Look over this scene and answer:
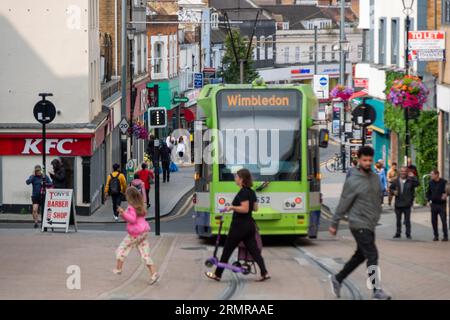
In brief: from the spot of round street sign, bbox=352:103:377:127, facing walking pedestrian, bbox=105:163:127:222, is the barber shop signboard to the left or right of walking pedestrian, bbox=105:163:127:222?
left

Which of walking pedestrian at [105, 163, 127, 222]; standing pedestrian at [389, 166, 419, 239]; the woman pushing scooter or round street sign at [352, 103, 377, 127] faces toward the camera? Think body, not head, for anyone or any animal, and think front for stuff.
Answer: standing pedestrian at [389, 166, 419, 239]

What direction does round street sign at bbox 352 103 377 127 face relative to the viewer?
away from the camera

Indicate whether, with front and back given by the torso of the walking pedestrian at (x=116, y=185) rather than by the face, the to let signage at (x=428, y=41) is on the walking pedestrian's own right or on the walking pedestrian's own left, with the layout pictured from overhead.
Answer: on the walking pedestrian's own right

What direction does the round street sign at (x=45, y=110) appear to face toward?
away from the camera

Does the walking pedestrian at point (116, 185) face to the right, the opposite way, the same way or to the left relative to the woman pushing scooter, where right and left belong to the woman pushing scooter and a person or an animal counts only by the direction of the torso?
to the right
